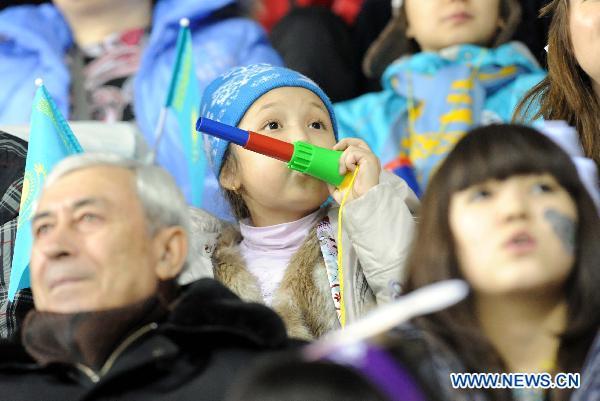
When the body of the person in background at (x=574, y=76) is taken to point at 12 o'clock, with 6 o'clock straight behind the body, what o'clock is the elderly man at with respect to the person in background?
The elderly man is roughly at 1 o'clock from the person in background.

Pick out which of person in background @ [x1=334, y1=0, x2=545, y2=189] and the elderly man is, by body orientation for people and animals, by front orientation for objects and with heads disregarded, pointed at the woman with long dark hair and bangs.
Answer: the person in background

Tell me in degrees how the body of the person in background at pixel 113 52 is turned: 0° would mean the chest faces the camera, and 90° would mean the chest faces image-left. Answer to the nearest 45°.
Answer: approximately 0°

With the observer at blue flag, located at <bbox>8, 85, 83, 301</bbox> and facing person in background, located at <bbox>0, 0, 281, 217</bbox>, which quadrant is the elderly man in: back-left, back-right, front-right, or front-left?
back-right

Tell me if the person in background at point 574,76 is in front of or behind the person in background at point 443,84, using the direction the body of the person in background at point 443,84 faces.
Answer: in front

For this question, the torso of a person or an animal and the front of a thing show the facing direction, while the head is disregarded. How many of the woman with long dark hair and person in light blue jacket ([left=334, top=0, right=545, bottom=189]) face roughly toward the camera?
2

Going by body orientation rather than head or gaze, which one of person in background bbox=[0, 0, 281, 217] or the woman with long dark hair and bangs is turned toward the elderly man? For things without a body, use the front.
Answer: the person in background

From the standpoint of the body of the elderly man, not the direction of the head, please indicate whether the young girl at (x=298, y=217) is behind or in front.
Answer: behind

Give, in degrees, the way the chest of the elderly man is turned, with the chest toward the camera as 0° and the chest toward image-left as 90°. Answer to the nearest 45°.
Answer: approximately 45°

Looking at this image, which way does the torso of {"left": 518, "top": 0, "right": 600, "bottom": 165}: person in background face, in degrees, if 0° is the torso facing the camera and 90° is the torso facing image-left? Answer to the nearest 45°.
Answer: approximately 315°

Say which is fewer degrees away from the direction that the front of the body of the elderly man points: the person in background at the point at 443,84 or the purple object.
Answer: the purple object

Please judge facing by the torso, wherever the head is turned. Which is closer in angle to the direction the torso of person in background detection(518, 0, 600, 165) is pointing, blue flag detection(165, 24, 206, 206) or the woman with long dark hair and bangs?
the woman with long dark hair and bangs
